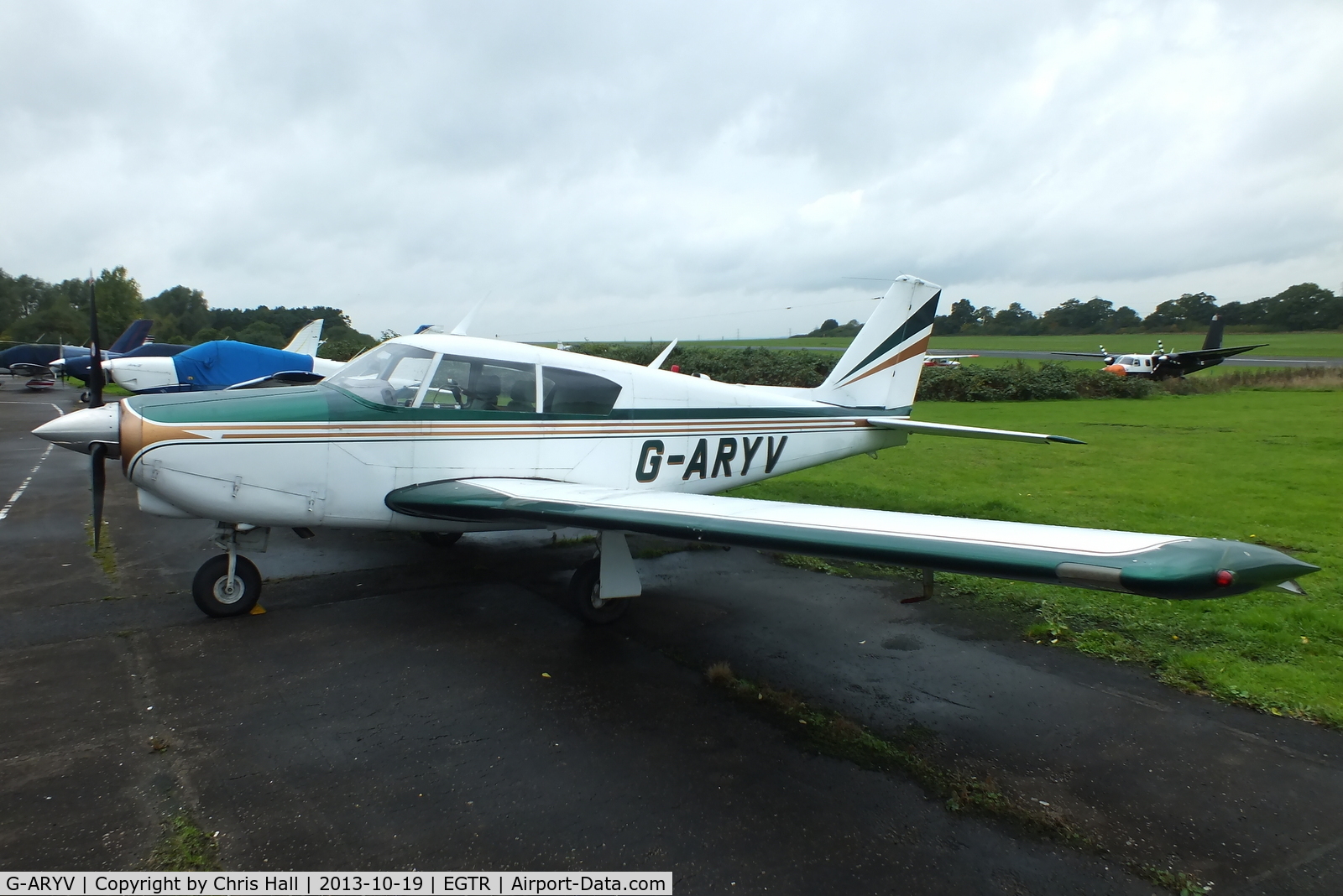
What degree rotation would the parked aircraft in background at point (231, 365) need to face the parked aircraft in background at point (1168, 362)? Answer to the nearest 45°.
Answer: approximately 180°

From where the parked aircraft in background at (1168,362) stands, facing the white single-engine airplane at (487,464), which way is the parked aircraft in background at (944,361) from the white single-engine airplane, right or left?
right

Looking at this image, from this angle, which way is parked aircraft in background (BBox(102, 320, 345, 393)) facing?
to the viewer's left

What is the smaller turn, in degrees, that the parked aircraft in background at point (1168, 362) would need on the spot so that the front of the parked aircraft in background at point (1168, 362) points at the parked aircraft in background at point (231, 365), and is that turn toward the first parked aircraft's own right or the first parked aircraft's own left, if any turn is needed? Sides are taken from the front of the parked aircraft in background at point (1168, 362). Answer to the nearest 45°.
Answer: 0° — it already faces it

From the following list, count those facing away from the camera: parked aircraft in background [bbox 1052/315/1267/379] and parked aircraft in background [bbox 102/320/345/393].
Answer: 0

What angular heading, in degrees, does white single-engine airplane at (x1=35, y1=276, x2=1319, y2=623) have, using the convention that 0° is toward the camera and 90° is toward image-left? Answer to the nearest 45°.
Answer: approximately 45°

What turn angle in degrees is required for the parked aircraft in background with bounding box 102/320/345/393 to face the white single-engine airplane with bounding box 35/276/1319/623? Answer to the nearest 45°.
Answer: approximately 90° to its left

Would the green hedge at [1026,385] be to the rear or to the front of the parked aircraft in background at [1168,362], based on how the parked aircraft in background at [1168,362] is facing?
to the front
